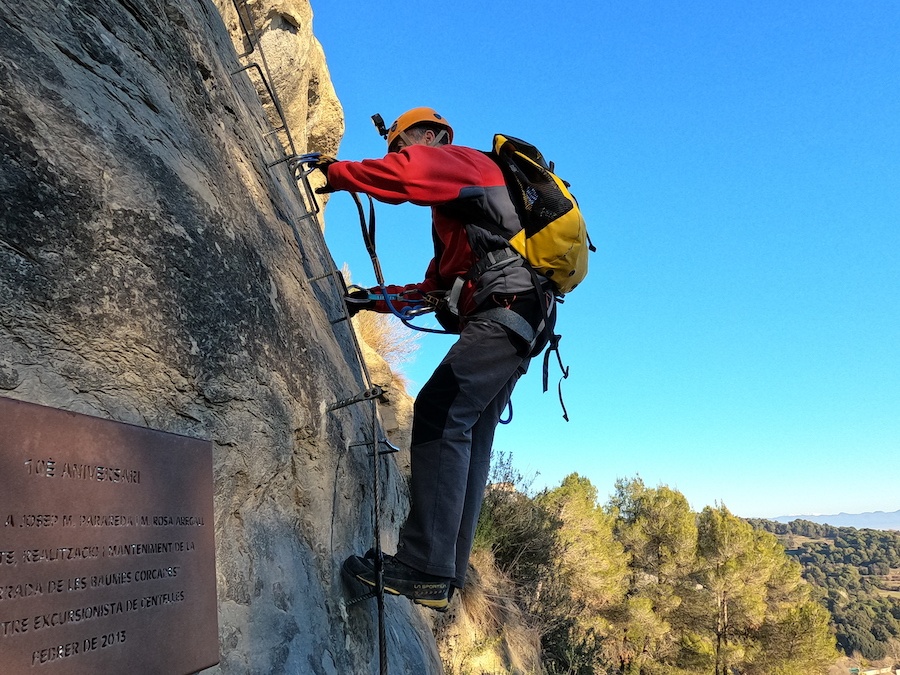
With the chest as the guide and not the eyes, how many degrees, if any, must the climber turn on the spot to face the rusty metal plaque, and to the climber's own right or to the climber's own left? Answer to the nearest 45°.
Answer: approximately 45° to the climber's own left

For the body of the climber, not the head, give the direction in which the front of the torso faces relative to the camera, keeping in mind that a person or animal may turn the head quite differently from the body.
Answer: to the viewer's left

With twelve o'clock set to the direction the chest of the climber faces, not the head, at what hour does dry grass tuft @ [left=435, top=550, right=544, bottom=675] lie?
The dry grass tuft is roughly at 3 o'clock from the climber.
